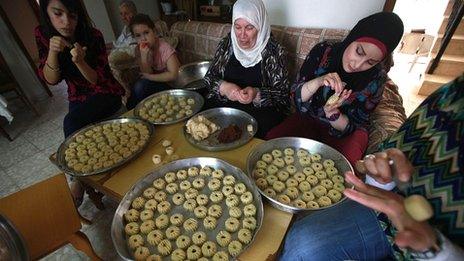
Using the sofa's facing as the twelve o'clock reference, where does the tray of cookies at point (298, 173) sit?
The tray of cookies is roughly at 12 o'clock from the sofa.

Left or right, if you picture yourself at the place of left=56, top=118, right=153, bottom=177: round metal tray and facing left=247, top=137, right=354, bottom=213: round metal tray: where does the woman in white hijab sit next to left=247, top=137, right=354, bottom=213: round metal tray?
left

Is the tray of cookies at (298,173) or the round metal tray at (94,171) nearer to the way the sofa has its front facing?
the tray of cookies

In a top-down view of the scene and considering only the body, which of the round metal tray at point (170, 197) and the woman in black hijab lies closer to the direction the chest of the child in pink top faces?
the round metal tray

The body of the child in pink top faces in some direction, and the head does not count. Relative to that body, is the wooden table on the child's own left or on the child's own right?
on the child's own left

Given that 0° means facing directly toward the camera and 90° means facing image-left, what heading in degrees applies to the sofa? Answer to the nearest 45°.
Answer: approximately 0°

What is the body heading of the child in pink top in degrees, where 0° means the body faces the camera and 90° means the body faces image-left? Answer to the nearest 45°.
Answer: approximately 45°
